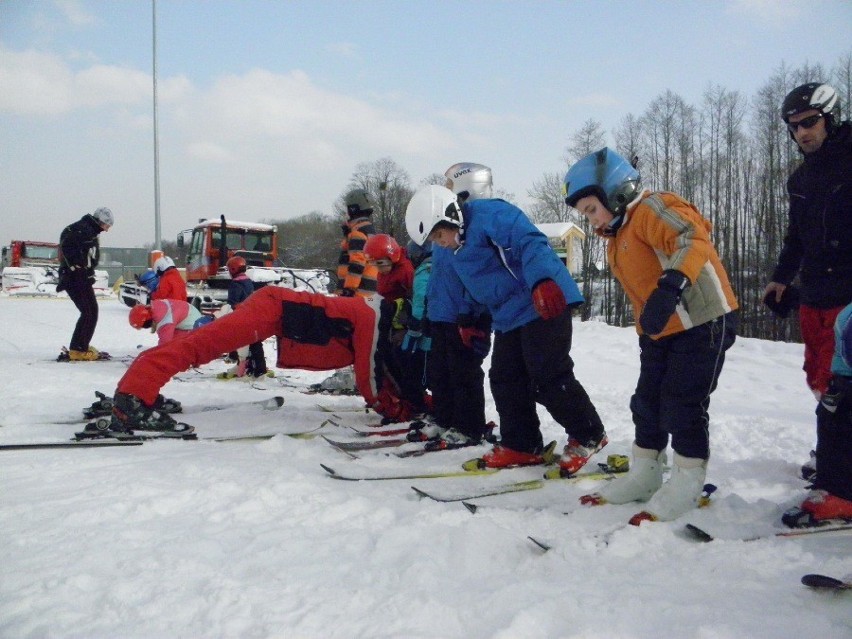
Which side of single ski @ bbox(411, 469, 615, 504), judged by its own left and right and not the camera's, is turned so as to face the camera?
left

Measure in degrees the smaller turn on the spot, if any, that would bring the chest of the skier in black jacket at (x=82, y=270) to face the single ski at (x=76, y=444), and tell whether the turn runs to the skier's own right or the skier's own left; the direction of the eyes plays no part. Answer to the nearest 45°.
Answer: approximately 90° to the skier's own right

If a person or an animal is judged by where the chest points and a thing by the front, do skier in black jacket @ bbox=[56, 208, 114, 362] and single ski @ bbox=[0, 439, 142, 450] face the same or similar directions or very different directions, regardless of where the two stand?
same or similar directions

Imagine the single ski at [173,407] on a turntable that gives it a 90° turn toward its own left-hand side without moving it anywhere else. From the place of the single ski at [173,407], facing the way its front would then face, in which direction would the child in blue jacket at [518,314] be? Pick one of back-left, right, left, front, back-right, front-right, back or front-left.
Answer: back-right

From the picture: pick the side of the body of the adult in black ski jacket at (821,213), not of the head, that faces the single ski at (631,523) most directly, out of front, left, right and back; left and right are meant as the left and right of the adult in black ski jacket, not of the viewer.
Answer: front

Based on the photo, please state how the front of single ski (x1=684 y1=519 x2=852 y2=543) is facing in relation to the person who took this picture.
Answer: facing to the left of the viewer

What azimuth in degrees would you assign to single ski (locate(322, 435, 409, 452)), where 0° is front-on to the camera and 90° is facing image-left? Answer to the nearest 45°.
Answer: approximately 90°

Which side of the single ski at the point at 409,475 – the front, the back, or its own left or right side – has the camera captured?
left

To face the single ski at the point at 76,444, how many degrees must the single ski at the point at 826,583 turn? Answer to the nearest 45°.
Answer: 0° — it already faces it

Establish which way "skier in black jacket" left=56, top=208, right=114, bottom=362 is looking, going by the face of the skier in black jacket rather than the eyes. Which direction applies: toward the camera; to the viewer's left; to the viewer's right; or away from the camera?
to the viewer's right

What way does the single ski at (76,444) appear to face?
to the viewer's right

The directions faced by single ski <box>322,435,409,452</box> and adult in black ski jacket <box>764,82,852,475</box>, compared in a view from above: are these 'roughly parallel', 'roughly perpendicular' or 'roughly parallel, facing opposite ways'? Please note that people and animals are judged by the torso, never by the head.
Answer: roughly parallel
